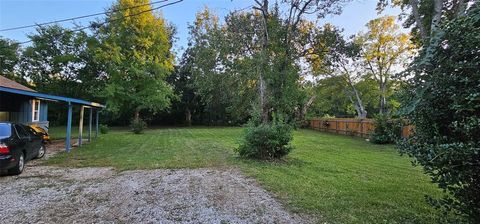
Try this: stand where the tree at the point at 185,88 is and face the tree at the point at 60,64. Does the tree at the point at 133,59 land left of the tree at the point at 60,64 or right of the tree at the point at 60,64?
left

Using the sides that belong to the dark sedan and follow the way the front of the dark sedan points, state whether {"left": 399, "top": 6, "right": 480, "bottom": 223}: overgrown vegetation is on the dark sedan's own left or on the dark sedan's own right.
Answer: on the dark sedan's own right

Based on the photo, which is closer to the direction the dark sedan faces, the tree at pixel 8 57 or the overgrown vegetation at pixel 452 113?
the tree

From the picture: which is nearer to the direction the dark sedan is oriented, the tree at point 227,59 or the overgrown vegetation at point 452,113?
the tree

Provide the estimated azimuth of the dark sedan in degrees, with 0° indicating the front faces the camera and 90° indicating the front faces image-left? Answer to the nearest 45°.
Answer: approximately 225°

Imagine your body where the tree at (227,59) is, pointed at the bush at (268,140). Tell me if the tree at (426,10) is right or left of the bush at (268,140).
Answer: left

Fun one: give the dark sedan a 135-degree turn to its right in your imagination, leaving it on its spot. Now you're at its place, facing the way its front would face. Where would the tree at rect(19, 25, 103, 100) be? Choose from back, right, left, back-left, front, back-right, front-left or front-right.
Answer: back

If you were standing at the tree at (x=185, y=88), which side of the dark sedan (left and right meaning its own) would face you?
front
